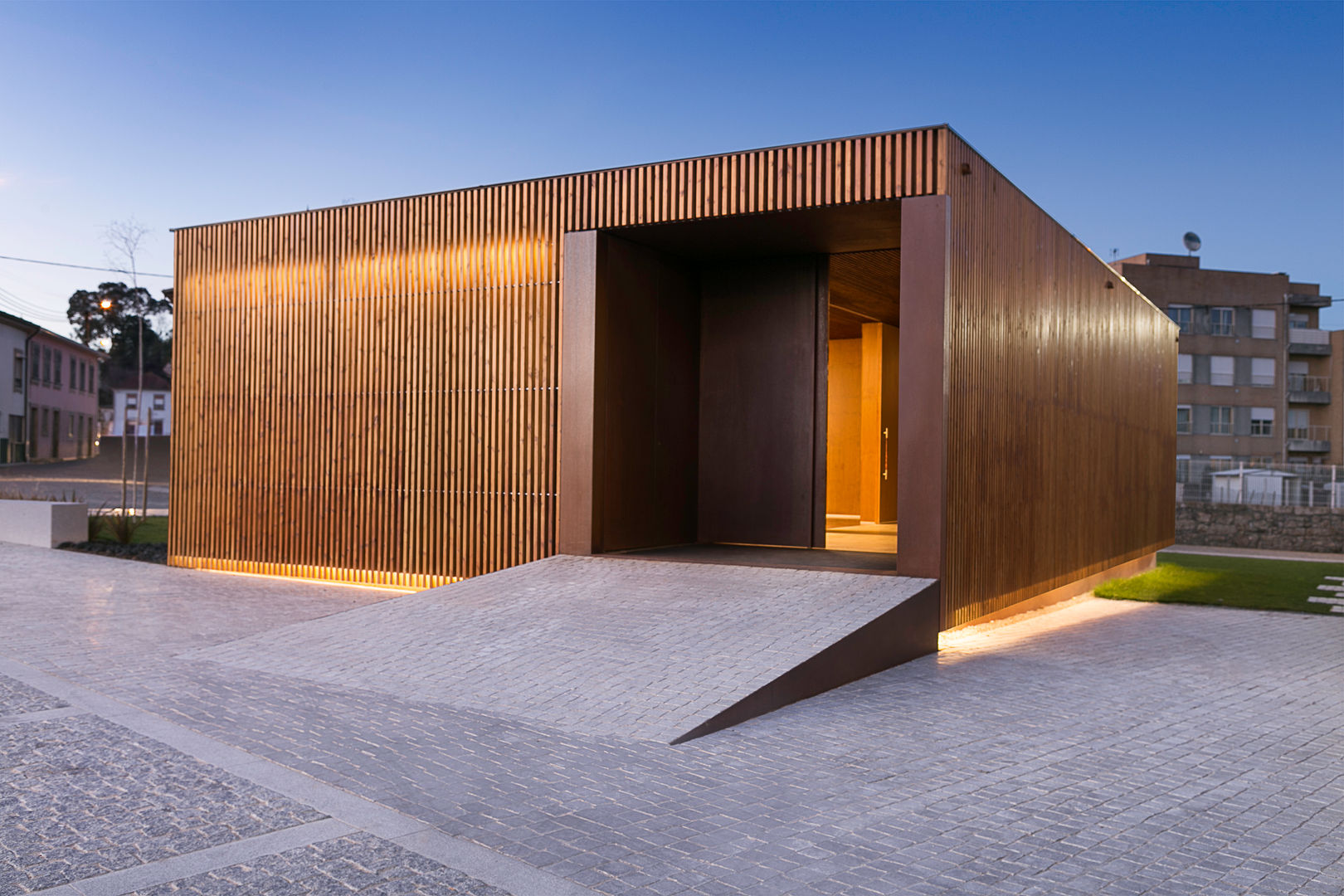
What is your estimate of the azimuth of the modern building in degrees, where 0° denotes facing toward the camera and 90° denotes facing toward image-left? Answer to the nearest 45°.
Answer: approximately 45°

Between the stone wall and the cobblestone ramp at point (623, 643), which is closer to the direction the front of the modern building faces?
the cobblestone ramp

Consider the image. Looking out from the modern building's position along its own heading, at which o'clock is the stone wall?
The stone wall is roughly at 6 o'clock from the modern building.

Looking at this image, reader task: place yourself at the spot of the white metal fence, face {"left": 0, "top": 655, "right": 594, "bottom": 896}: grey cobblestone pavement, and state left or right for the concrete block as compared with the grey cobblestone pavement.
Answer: right

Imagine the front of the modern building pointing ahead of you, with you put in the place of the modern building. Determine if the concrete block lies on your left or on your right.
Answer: on your right

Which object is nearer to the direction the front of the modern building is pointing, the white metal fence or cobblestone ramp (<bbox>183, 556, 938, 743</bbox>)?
the cobblestone ramp

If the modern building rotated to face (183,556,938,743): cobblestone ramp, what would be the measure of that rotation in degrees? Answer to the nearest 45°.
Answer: approximately 45° to its left

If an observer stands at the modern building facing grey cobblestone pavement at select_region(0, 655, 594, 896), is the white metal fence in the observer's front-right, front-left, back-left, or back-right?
back-left

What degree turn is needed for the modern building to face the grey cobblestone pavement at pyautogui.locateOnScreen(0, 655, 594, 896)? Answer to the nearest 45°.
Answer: approximately 45° to its left

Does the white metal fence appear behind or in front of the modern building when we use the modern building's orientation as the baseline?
behind

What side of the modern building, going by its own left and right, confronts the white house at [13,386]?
right
